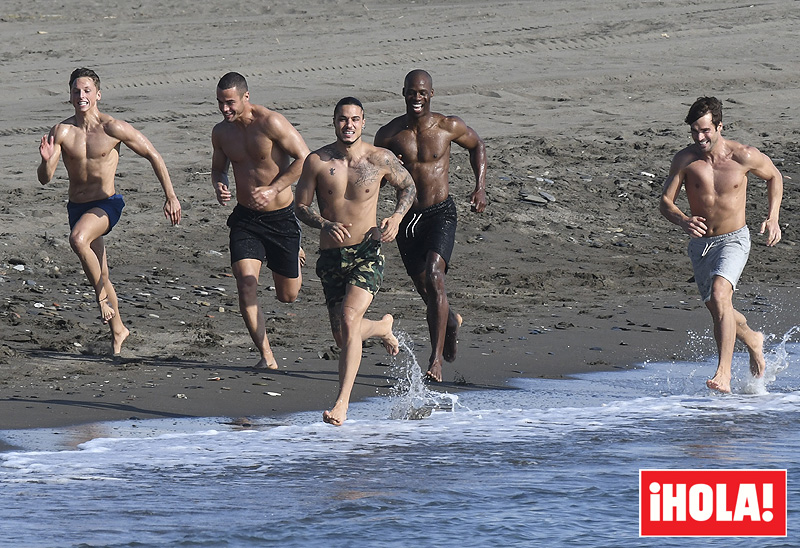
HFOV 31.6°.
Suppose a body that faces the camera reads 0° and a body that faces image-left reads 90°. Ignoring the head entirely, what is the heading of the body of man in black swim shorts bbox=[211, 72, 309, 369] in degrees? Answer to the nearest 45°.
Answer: approximately 45°

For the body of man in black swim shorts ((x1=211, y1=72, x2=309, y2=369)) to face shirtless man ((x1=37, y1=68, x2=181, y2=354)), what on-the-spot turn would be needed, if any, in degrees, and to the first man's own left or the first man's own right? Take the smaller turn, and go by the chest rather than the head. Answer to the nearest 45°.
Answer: approximately 90° to the first man's own right

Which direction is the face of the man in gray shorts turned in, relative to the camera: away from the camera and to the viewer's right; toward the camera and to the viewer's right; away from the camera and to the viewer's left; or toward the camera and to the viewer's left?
toward the camera and to the viewer's left

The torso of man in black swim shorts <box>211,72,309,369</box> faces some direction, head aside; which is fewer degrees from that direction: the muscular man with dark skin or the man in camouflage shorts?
the man in camouflage shorts

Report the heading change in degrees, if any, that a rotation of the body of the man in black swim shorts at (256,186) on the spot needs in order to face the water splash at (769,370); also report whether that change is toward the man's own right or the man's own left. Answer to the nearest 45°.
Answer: approximately 135° to the man's own left

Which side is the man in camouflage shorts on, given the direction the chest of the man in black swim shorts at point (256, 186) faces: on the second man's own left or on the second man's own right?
on the second man's own left

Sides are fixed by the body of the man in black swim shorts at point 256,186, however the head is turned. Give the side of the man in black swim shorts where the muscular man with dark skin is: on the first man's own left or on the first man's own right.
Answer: on the first man's own left

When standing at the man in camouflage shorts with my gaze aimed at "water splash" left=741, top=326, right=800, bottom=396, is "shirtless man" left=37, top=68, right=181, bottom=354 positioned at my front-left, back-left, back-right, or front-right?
back-left

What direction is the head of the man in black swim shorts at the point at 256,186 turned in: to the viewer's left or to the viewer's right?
to the viewer's left

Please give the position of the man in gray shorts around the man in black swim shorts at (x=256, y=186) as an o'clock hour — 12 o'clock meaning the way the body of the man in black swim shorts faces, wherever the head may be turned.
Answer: The man in gray shorts is roughly at 8 o'clock from the man in black swim shorts.
